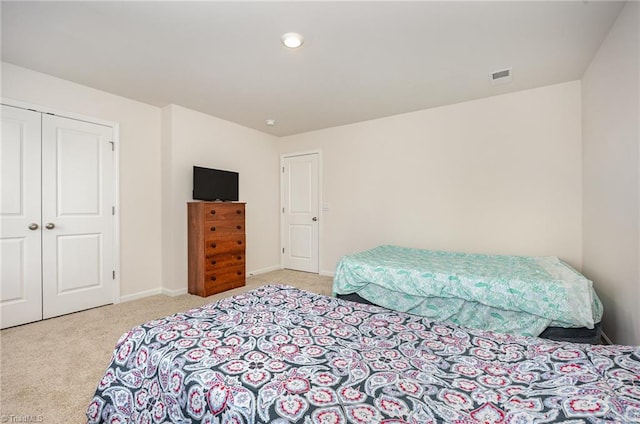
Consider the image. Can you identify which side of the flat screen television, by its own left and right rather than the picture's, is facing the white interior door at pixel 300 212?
left

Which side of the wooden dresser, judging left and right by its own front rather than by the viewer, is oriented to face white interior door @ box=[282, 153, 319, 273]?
left

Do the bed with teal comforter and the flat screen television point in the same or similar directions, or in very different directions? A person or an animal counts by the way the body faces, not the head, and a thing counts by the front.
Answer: very different directions

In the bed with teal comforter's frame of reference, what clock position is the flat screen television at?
The flat screen television is roughly at 12 o'clock from the bed with teal comforter.

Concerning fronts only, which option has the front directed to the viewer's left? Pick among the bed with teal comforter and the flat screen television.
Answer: the bed with teal comforter

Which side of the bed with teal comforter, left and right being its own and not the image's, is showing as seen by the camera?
left

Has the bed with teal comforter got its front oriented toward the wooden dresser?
yes

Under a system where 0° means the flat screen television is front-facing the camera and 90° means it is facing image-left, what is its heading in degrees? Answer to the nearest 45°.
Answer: approximately 315°
